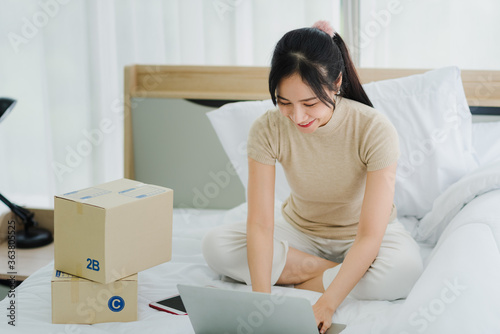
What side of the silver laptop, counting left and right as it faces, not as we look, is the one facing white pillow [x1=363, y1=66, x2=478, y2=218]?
front

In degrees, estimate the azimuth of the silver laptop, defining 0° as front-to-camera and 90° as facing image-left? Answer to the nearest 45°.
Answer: approximately 225°

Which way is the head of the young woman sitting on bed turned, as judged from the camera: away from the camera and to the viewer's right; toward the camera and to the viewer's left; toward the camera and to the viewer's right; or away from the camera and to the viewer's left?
toward the camera and to the viewer's left

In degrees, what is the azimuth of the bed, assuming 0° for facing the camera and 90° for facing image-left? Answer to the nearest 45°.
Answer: approximately 0°
